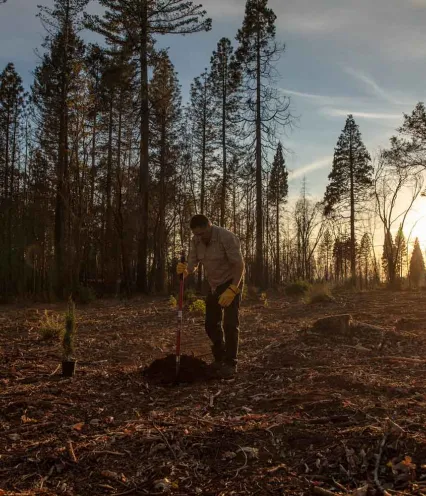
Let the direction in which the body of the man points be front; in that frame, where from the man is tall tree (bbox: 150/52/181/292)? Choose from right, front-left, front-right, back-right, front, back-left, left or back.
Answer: back-right

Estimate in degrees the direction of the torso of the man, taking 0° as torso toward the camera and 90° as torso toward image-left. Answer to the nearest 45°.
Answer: approximately 45°

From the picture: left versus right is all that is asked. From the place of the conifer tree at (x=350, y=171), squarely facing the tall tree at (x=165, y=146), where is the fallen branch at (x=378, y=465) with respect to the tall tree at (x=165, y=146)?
left

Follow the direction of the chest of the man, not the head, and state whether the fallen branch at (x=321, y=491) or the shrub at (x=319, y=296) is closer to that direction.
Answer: the fallen branch

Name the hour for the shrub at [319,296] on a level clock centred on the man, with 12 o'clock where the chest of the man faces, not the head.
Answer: The shrub is roughly at 5 o'clock from the man.

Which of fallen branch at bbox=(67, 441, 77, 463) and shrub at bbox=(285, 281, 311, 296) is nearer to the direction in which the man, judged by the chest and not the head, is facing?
the fallen branch

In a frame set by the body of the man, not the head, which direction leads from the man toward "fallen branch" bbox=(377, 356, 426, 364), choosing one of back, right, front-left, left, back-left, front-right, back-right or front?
back-left

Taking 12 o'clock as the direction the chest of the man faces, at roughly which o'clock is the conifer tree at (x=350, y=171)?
The conifer tree is roughly at 5 o'clock from the man.

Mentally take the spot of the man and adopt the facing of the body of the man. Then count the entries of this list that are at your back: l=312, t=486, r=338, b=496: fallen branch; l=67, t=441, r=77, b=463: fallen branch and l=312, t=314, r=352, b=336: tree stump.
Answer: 1

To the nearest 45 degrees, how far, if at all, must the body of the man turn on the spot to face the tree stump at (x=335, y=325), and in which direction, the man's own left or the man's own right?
approximately 180°

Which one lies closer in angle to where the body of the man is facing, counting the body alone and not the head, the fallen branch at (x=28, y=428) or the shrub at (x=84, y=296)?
the fallen branch

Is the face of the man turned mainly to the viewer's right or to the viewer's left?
to the viewer's left
